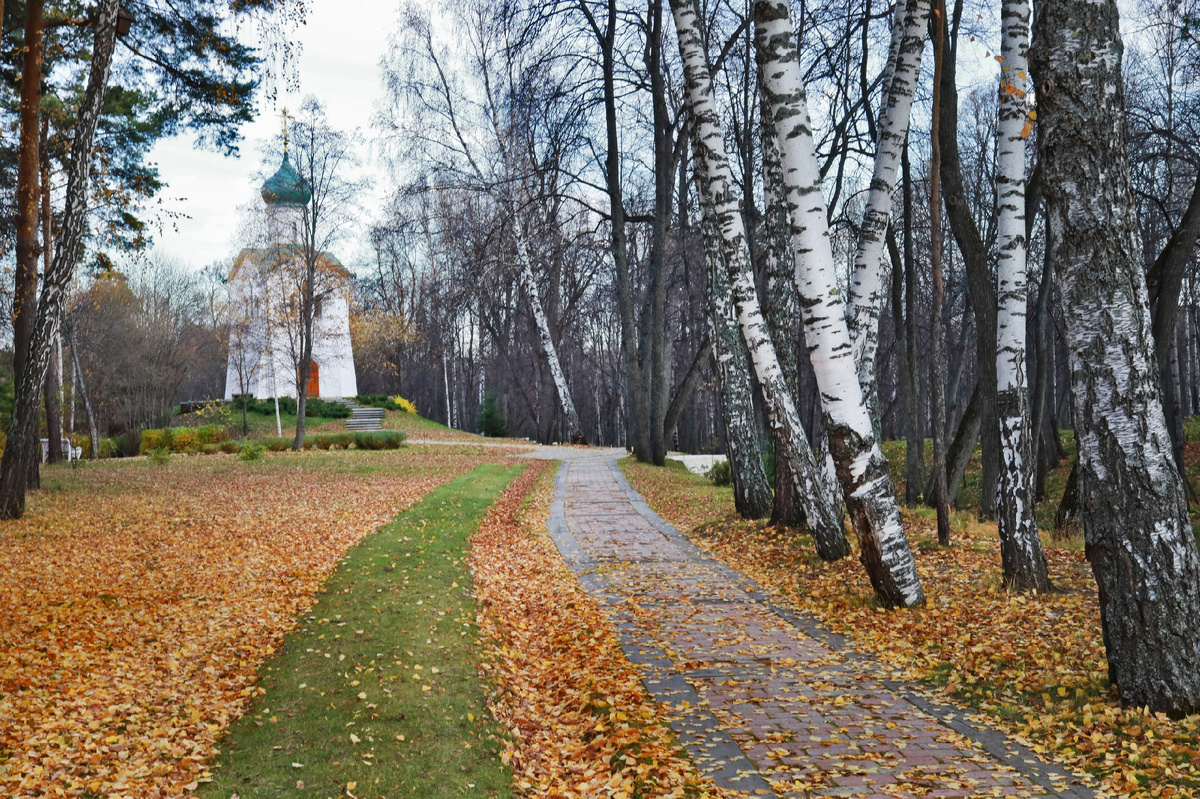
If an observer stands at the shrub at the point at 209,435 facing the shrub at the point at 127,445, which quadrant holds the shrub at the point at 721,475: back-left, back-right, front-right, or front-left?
back-left

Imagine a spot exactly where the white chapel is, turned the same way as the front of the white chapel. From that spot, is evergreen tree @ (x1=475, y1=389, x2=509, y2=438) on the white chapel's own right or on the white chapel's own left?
on the white chapel's own left

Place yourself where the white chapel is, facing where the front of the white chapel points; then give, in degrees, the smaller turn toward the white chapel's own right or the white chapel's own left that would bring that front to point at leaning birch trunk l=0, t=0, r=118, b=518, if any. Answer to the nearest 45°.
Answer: approximately 45° to the white chapel's own right

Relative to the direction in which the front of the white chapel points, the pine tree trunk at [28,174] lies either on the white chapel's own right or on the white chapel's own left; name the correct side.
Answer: on the white chapel's own right

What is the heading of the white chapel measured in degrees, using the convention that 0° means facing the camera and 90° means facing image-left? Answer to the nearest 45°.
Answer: approximately 315°
